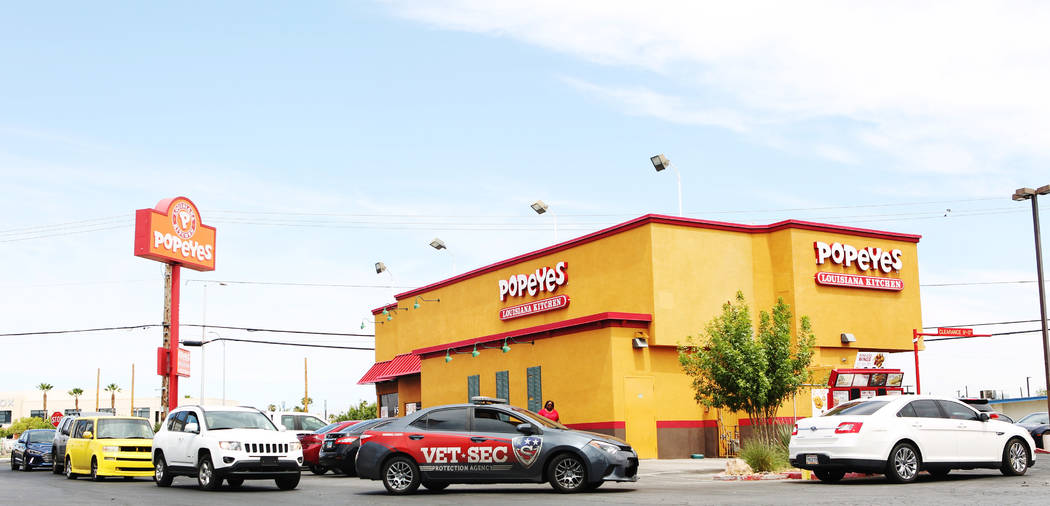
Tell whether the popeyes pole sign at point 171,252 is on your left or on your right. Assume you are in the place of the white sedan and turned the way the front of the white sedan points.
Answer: on your left

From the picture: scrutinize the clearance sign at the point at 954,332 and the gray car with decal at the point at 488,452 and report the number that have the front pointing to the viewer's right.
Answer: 1

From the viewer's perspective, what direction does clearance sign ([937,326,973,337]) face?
toward the camera

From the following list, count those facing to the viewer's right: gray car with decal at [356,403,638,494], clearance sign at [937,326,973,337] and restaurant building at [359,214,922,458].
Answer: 1

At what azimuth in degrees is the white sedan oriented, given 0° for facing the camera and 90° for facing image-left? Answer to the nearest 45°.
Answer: approximately 225°

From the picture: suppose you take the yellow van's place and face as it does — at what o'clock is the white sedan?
The white sedan is roughly at 12 o'clock from the yellow van.

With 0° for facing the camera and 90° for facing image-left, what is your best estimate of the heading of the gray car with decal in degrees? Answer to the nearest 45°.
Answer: approximately 270°

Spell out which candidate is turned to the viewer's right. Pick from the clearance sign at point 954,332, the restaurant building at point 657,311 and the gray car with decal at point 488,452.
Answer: the gray car with decal

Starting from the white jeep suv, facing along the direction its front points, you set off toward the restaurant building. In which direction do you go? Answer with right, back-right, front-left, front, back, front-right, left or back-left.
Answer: left
